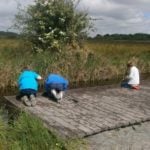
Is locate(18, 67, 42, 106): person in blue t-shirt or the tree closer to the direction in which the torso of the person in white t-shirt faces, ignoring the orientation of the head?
the tree

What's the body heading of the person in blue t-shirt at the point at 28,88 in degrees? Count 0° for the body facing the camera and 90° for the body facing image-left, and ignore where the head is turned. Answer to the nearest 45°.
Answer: approximately 180°

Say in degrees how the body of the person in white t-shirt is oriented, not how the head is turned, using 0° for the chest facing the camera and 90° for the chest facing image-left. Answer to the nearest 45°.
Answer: approximately 135°

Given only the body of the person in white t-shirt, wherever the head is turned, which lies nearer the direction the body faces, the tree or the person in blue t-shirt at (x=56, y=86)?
the tree

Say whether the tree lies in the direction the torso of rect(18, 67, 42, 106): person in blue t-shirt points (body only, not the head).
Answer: yes

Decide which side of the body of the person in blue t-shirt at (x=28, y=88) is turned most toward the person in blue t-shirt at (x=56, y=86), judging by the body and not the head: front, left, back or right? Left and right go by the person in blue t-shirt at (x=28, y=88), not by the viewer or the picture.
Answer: right
